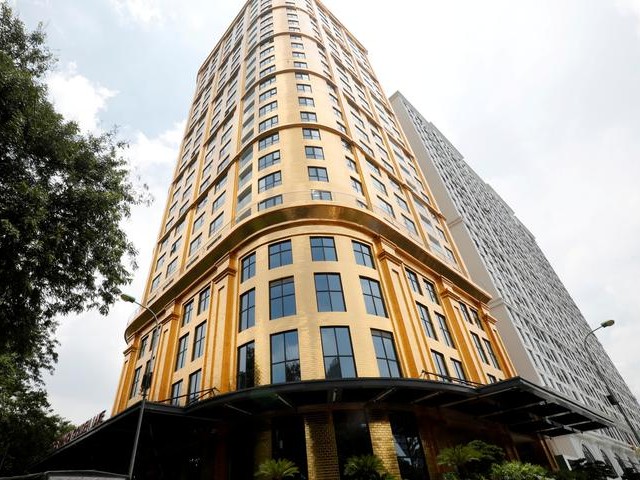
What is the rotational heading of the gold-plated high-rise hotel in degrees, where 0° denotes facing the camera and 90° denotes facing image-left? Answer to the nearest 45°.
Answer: approximately 0°

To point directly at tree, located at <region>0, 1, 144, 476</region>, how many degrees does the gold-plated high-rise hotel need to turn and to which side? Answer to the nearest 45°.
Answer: approximately 45° to its right
